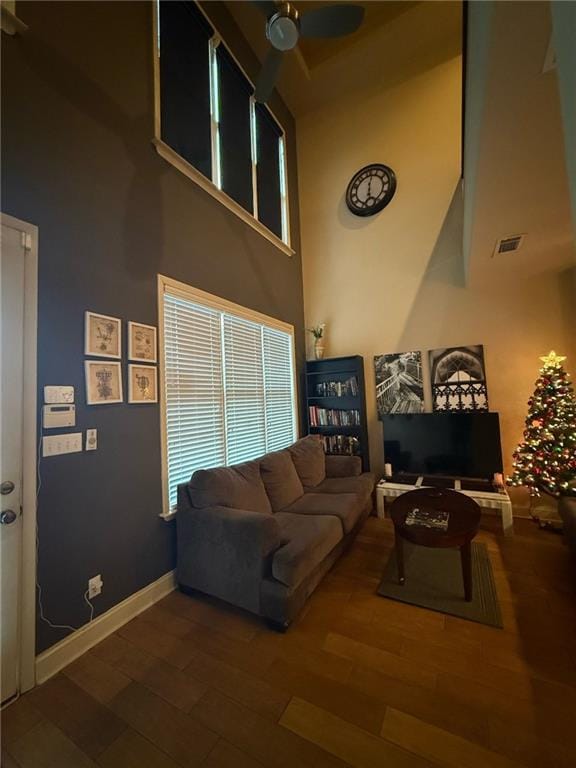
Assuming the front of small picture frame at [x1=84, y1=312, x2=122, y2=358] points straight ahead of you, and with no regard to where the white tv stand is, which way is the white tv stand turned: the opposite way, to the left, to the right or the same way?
to the right

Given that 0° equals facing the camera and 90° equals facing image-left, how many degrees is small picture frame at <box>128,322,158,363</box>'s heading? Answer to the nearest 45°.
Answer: approximately 315°

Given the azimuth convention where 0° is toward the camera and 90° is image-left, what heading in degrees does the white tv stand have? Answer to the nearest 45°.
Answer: approximately 0°

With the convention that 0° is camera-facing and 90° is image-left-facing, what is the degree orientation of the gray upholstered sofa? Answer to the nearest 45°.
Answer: approximately 315°

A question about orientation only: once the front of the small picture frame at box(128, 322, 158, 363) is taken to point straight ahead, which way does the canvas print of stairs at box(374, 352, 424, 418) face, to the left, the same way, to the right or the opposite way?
to the right

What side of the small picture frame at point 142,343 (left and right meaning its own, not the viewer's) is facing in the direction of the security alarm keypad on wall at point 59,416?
right

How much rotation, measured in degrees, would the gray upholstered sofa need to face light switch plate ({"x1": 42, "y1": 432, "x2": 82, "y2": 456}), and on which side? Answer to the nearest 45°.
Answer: approximately 135° to its right

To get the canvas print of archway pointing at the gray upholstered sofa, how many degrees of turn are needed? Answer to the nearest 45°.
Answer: approximately 45° to its right

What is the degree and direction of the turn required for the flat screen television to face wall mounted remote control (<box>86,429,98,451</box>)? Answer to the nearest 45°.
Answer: approximately 45° to its right

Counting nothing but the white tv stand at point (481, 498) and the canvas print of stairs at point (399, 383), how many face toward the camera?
2
